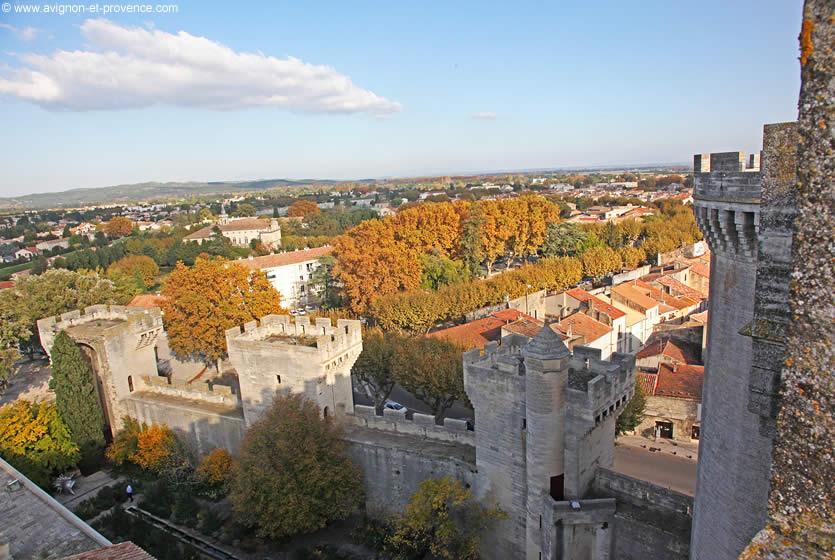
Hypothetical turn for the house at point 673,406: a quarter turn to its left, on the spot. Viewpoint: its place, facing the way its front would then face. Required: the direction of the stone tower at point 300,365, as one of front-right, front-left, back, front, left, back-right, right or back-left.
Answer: back-right

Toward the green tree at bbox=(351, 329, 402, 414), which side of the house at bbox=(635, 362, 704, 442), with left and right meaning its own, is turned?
right

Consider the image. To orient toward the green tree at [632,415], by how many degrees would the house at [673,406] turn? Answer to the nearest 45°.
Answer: approximately 45° to its right

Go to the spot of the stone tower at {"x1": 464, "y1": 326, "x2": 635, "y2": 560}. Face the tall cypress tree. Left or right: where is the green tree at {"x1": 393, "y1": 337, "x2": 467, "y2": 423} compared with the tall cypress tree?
right

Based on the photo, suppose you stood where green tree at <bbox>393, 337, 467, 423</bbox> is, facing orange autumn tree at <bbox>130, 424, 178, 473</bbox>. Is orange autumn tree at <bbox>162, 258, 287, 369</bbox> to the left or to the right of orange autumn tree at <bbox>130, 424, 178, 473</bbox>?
right

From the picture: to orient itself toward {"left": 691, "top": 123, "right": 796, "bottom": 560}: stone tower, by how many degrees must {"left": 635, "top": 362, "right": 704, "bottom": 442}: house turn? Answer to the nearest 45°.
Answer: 0° — it already faces it

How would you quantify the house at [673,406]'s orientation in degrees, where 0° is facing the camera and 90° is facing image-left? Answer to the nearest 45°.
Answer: approximately 0°

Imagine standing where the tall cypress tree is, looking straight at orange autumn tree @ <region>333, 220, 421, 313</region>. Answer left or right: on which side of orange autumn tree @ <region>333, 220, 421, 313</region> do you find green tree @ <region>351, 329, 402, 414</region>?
right

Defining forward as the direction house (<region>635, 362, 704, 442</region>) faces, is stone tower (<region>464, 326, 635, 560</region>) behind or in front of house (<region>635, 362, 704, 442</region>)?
in front

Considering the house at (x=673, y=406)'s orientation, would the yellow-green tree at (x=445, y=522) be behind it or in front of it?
in front

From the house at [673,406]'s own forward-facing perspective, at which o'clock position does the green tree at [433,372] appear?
The green tree is roughly at 2 o'clock from the house.
